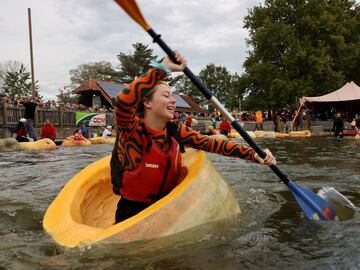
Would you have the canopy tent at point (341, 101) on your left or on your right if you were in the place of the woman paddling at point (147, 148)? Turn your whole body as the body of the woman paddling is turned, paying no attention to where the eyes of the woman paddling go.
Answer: on your left

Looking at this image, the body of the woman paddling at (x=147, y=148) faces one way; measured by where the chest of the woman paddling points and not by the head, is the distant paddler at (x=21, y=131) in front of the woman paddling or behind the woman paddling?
behind

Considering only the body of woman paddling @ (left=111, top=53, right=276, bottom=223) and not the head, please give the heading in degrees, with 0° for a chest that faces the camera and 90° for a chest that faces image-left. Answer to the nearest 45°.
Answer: approximately 315°

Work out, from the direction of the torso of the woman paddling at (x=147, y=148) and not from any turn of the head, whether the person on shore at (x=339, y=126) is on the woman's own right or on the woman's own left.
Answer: on the woman's own left

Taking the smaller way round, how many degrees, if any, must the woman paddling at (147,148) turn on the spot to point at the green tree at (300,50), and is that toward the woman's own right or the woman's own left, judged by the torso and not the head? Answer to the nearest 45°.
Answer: approximately 135° to the woman's own left

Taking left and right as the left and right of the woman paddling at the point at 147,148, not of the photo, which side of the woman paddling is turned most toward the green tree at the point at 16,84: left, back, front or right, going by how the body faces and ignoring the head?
back
